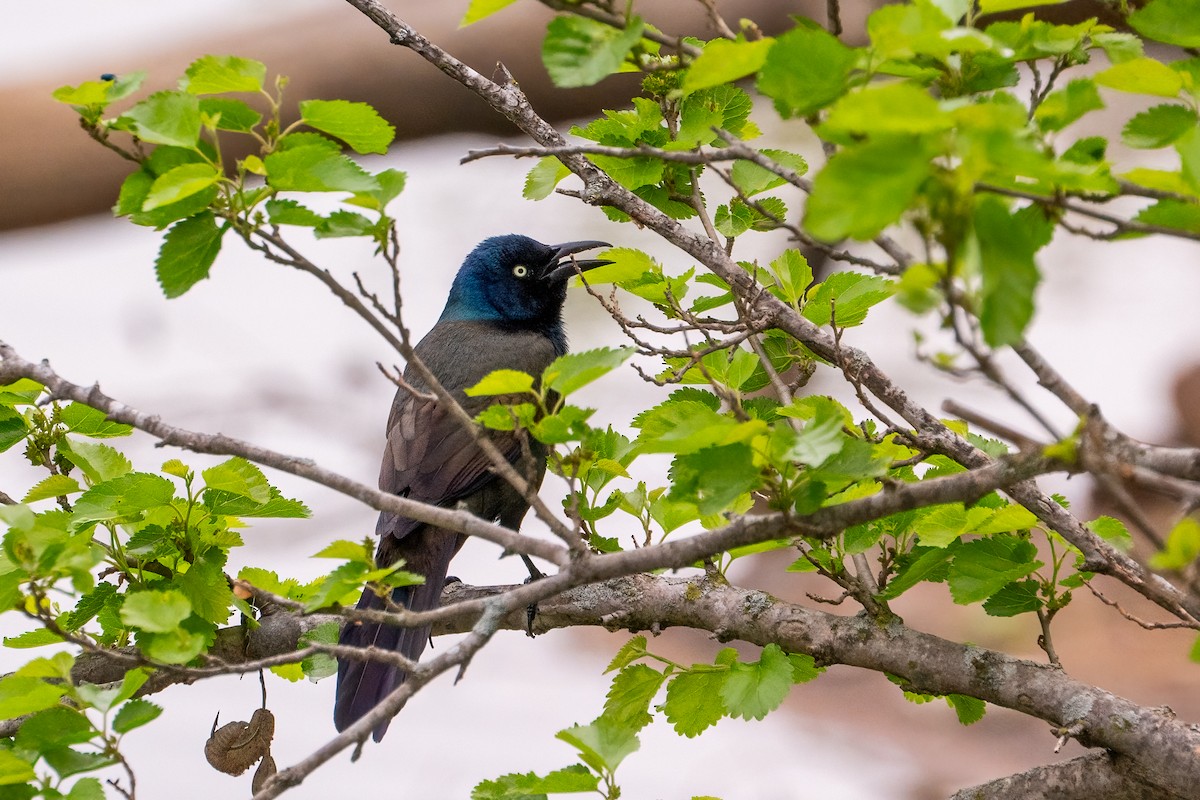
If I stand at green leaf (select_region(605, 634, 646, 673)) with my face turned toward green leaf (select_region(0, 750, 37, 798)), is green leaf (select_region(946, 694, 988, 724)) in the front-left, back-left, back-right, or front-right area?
back-left

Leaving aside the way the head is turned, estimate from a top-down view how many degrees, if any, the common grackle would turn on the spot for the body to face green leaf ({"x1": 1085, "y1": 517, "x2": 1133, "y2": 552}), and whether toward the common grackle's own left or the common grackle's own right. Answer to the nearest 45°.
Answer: approximately 45° to the common grackle's own right

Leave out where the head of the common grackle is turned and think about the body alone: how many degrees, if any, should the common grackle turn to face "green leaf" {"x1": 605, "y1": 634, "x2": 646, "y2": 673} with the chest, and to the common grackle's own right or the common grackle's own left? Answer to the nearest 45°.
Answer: approximately 90° to the common grackle's own right

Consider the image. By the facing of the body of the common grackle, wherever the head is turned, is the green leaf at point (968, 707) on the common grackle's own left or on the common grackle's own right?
on the common grackle's own right

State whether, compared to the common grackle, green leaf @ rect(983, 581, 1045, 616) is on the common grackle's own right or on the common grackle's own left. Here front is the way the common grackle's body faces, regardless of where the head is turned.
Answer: on the common grackle's own right
